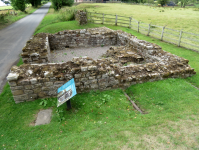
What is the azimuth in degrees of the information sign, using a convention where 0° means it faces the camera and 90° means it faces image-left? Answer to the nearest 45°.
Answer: approximately 315°

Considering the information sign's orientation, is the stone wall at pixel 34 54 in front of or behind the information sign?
behind

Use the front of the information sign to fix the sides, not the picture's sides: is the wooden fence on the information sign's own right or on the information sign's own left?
on the information sign's own left
